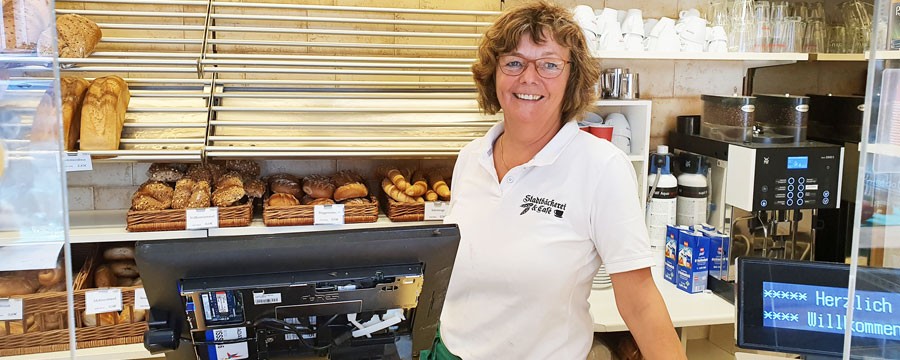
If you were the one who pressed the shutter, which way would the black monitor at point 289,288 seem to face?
facing away from the viewer

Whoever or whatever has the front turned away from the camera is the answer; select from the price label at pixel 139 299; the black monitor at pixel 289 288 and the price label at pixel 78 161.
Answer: the black monitor

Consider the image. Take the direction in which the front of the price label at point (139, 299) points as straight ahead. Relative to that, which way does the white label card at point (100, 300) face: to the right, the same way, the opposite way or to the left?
the same way

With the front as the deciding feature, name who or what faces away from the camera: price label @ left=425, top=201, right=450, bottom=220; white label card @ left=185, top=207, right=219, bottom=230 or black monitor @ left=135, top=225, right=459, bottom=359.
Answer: the black monitor

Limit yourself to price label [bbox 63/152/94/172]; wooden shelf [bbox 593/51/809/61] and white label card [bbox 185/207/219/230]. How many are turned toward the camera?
3

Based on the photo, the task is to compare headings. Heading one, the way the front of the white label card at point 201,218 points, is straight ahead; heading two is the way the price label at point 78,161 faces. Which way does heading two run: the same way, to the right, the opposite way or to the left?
the same way

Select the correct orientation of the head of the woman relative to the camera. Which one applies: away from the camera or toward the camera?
toward the camera

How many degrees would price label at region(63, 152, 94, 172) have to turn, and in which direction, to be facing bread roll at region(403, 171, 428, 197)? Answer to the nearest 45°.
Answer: approximately 90° to its left

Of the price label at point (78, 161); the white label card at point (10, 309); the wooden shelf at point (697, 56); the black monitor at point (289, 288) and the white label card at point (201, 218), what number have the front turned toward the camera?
4

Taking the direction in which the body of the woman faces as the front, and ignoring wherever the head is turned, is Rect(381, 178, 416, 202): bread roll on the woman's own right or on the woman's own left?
on the woman's own right

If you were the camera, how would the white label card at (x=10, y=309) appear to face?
facing the viewer

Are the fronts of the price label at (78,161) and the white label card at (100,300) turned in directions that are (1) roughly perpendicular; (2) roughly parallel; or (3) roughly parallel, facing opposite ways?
roughly parallel

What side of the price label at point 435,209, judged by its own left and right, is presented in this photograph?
front

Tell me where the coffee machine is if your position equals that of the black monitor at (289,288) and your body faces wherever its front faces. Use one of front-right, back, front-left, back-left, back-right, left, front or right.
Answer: front-right

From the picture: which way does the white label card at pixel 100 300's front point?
toward the camera

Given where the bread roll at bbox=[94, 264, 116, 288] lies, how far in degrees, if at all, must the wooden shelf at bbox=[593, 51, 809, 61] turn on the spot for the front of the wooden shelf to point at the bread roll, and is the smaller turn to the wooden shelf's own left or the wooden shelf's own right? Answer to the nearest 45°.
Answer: approximately 45° to the wooden shelf's own right

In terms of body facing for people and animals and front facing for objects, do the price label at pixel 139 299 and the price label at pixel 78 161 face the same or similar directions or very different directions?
same or similar directions

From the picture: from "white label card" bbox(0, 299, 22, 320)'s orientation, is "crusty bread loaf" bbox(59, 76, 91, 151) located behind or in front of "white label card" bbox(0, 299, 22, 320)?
behind

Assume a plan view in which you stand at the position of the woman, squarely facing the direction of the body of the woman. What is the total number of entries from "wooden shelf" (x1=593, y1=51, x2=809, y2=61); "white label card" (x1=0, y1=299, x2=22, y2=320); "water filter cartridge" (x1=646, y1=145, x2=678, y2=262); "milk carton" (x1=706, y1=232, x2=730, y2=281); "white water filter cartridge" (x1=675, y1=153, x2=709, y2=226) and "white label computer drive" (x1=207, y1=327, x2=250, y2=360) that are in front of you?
2
